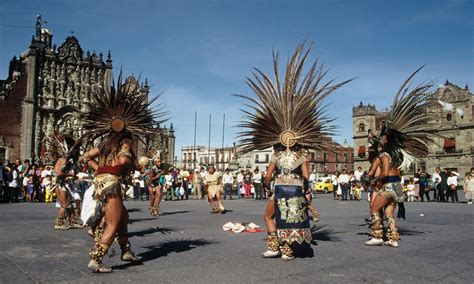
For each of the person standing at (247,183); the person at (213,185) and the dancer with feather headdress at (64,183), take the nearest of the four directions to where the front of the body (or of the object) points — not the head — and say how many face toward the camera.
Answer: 2

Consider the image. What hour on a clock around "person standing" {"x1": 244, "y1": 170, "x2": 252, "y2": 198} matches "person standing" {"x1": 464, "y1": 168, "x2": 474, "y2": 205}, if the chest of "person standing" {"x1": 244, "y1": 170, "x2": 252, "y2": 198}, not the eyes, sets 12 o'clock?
"person standing" {"x1": 464, "y1": 168, "x2": 474, "y2": 205} is roughly at 10 o'clock from "person standing" {"x1": 244, "y1": 170, "x2": 252, "y2": 198}.

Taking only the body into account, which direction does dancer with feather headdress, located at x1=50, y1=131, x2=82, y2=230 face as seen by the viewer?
to the viewer's right

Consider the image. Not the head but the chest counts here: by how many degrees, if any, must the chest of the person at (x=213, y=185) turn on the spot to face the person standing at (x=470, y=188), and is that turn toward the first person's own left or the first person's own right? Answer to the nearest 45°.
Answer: approximately 135° to the first person's own left

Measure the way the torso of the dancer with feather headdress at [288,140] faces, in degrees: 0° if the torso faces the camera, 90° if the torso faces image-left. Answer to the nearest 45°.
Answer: approximately 180°

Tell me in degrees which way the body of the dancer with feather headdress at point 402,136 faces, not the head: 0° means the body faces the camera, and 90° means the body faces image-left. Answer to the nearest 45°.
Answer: approximately 90°
